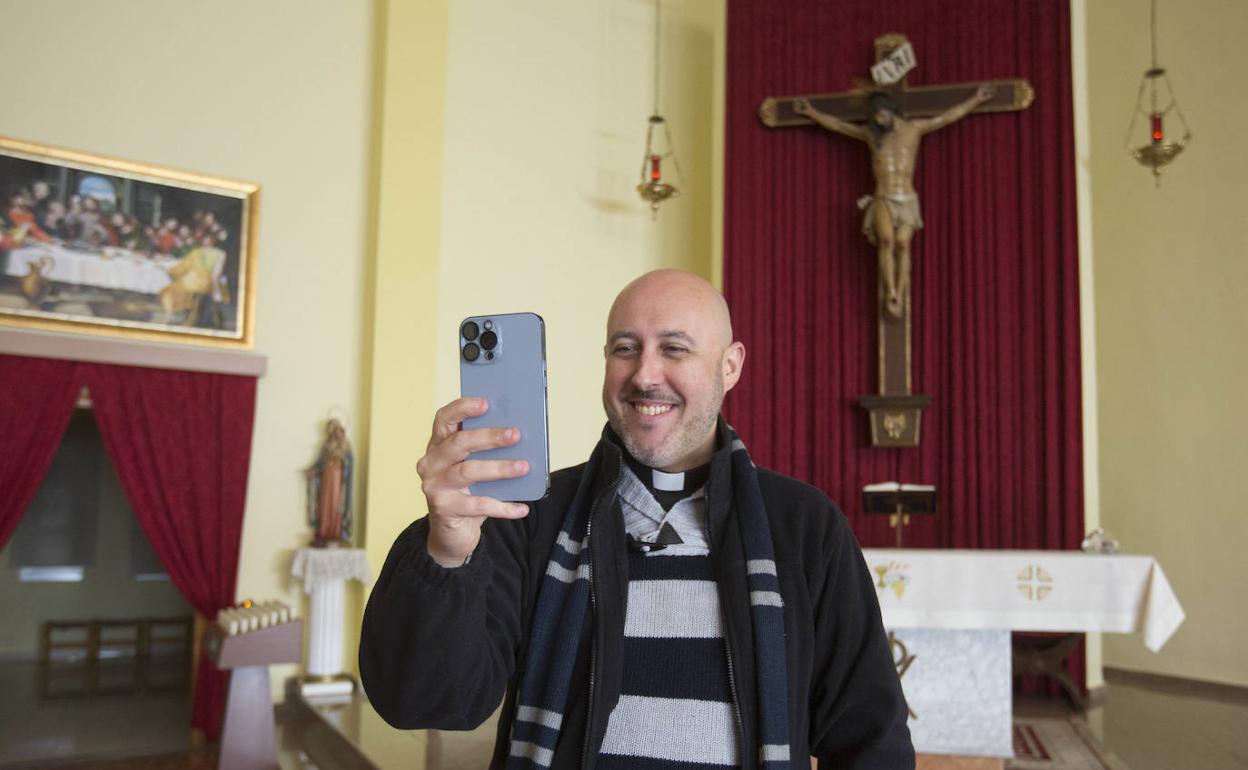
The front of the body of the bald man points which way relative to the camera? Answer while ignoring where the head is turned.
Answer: toward the camera

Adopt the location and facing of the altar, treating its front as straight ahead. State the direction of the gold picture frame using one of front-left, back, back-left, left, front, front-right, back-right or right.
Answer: right

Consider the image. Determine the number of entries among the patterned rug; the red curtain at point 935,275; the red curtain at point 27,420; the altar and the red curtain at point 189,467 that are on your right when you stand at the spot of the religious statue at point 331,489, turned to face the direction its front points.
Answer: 2

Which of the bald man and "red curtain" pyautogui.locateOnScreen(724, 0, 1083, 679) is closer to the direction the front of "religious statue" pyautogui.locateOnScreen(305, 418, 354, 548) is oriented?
the bald man

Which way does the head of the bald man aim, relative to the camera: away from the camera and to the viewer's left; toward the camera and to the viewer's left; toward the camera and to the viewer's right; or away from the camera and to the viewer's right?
toward the camera and to the viewer's left

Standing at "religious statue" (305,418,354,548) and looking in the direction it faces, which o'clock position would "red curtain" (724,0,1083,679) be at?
The red curtain is roughly at 9 o'clock from the religious statue.

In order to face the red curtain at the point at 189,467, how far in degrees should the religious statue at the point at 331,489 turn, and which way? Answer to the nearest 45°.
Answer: approximately 90° to its right

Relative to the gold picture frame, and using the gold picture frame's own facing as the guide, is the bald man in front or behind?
in front

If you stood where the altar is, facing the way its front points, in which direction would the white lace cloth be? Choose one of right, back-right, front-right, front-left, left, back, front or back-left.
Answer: right

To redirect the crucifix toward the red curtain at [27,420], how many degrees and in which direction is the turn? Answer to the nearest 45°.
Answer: approximately 45° to its right

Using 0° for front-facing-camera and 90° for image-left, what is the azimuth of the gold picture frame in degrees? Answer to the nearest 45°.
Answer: approximately 315°

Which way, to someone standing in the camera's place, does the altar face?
facing the viewer
